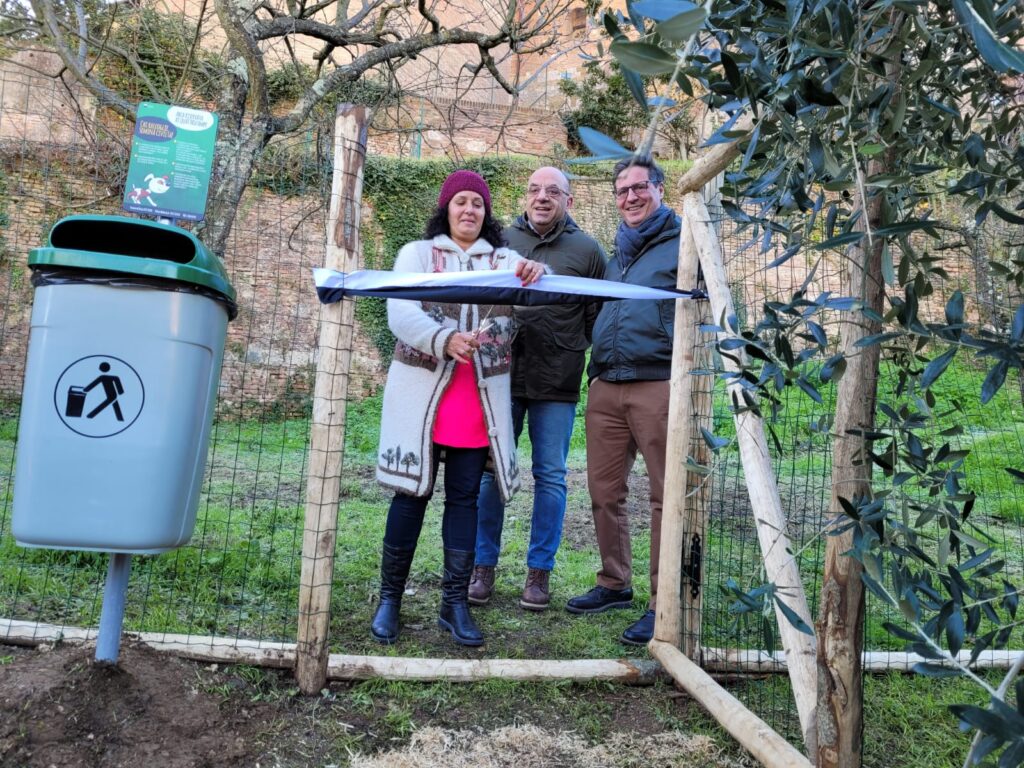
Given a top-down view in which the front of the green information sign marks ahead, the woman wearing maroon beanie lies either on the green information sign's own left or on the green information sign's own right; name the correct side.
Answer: on the green information sign's own left

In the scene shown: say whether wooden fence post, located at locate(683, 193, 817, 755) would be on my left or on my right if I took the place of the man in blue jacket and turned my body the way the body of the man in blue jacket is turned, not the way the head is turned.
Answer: on my left

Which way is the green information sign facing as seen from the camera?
toward the camera

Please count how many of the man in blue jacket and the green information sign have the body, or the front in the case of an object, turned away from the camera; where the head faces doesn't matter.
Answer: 0

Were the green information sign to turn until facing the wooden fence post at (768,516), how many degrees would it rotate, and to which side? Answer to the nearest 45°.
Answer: approximately 45° to its left

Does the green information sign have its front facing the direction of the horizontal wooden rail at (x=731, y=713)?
no

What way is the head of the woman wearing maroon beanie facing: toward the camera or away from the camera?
toward the camera

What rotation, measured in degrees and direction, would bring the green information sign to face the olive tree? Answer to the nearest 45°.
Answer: approximately 45° to its left

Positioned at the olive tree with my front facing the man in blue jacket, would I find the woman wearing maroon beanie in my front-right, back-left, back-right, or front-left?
front-left

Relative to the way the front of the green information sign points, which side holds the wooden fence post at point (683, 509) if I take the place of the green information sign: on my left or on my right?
on my left

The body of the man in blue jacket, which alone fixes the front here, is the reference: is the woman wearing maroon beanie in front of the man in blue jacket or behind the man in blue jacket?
in front

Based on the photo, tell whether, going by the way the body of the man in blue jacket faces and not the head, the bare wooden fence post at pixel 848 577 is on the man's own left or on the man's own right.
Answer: on the man's own left

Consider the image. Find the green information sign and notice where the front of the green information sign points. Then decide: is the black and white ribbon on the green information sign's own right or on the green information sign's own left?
on the green information sign's own left

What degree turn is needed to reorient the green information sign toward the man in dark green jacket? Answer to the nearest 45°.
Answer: approximately 90° to its left

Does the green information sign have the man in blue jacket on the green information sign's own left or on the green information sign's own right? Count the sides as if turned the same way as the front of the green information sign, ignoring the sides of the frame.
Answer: on the green information sign's own left

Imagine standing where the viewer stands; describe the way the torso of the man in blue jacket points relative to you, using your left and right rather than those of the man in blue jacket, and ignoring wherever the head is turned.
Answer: facing the viewer and to the left of the viewer

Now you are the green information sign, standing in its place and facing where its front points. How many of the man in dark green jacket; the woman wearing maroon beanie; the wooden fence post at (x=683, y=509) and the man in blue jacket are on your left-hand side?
4
